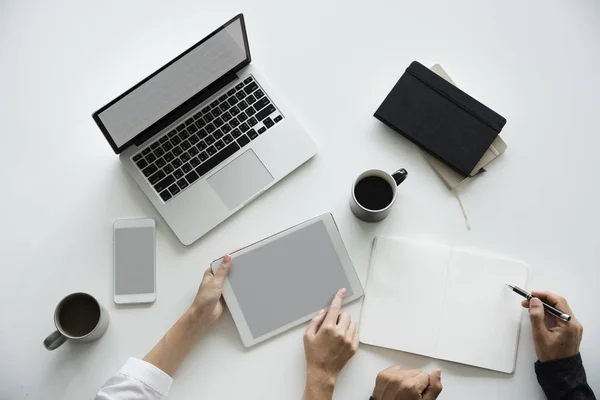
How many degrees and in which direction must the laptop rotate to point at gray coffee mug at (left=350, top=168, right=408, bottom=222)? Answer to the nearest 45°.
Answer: approximately 45° to its left

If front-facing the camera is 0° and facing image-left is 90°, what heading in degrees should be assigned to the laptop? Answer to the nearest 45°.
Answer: approximately 315°

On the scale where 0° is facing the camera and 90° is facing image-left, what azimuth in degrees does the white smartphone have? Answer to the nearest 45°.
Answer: approximately 0°

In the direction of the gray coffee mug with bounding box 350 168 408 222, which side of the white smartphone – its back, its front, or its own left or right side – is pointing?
left
